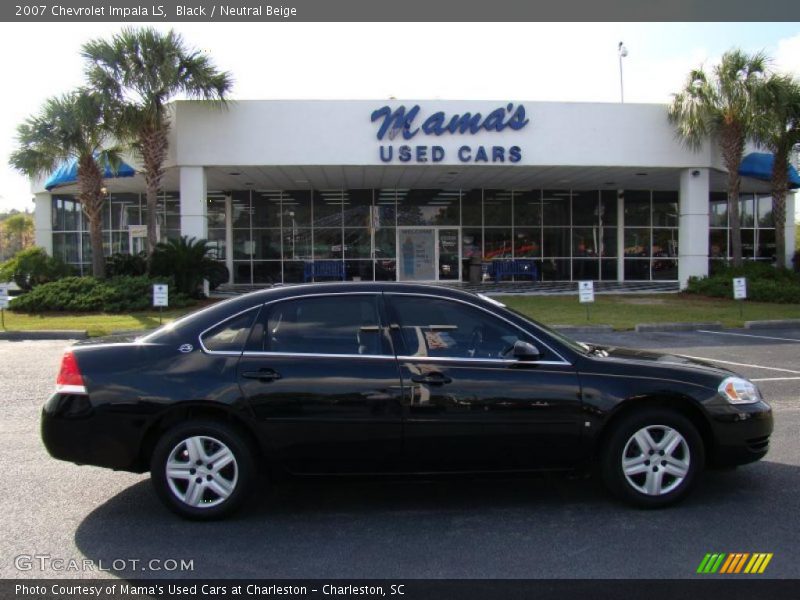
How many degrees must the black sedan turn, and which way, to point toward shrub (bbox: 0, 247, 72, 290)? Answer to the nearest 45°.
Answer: approximately 135° to its left

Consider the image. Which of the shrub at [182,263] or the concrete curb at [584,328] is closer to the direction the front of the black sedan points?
the concrete curb

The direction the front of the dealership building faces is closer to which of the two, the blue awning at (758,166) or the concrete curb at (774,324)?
the concrete curb

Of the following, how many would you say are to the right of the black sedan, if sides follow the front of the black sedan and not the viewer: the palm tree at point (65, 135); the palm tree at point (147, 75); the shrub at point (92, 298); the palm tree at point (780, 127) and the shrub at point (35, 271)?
0

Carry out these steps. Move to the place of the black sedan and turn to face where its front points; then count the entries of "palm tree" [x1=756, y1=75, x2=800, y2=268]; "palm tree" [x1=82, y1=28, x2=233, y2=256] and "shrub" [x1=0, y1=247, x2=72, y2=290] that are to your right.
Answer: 0

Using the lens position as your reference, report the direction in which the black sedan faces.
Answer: facing to the right of the viewer

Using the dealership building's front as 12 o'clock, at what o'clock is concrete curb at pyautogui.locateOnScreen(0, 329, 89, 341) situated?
The concrete curb is roughly at 1 o'clock from the dealership building.

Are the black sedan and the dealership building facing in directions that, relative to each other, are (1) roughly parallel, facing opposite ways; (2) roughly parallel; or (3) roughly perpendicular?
roughly perpendicular

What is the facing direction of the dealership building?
toward the camera

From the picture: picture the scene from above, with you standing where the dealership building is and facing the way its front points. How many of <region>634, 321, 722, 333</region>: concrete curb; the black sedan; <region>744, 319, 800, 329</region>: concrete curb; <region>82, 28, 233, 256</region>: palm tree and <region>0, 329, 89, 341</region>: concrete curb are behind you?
0

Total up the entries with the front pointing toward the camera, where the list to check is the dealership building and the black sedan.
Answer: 1

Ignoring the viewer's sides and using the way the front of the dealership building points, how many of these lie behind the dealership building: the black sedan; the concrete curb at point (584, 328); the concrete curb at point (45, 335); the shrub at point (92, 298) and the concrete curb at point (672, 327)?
0

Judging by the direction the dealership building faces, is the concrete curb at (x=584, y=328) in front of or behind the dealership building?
in front

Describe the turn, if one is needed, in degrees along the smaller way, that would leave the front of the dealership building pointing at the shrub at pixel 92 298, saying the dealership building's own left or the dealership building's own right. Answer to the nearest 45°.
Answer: approximately 45° to the dealership building's own right
